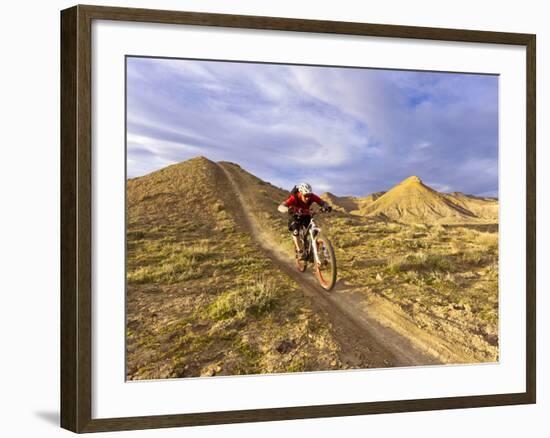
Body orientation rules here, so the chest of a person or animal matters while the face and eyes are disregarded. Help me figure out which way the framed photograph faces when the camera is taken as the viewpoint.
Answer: facing the viewer and to the right of the viewer
